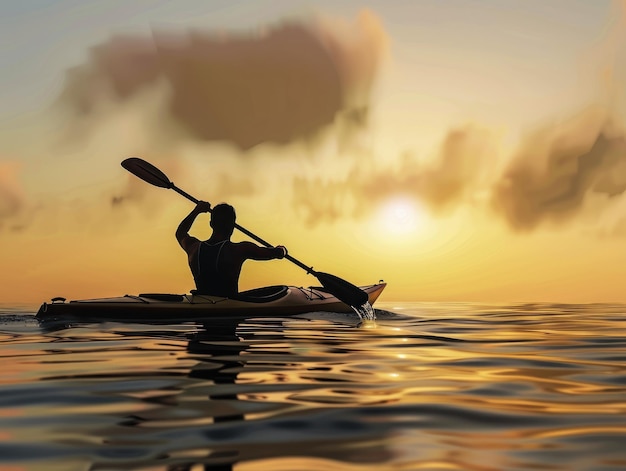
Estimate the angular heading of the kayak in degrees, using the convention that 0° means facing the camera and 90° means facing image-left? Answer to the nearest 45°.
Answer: approximately 270°
